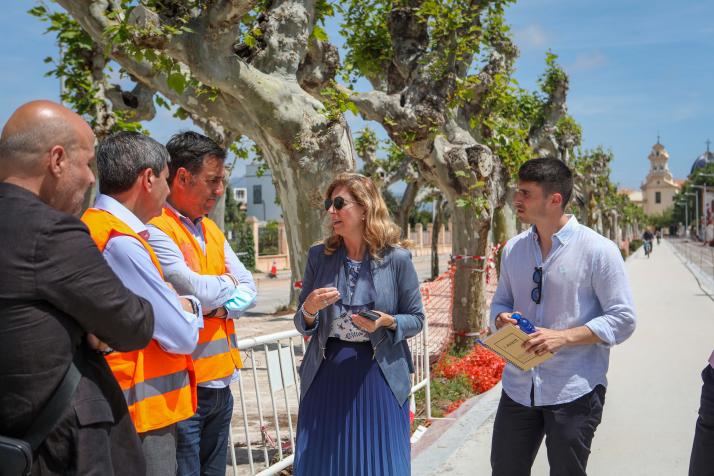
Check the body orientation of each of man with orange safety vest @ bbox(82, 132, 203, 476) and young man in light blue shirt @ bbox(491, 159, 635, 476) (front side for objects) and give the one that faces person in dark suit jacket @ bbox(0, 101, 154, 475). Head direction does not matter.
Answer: the young man in light blue shirt

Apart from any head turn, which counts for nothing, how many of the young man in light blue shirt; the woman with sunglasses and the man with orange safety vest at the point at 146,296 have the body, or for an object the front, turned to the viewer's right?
1

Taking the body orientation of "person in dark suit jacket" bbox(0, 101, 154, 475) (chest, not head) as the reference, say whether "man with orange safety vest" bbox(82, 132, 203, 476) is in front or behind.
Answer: in front

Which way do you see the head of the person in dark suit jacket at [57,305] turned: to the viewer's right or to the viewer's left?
to the viewer's right

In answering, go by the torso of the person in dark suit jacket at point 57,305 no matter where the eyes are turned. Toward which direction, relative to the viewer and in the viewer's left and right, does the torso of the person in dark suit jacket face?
facing away from the viewer and to the right of the viewer

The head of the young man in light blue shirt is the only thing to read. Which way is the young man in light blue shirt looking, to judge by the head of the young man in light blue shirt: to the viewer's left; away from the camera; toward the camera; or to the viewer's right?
to the viewer's left

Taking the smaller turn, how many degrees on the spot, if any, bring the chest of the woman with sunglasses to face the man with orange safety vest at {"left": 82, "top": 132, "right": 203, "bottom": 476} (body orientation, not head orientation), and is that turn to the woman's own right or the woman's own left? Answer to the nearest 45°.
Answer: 0° — they already face them

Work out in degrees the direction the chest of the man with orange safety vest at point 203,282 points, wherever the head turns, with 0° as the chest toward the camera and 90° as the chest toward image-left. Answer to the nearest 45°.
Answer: approximately 315°

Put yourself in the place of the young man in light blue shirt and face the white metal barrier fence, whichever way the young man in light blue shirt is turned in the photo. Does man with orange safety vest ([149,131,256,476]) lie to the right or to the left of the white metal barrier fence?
left

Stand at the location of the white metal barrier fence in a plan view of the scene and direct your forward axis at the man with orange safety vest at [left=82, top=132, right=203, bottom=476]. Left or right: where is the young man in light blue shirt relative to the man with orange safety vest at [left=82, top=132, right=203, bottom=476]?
left

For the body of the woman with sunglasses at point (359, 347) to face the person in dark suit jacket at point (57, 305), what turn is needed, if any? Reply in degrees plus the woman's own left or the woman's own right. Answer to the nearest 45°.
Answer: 0° — they already face them

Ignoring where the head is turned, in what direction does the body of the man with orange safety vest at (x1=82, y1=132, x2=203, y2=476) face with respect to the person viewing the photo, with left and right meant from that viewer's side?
facing to the right of the viewer

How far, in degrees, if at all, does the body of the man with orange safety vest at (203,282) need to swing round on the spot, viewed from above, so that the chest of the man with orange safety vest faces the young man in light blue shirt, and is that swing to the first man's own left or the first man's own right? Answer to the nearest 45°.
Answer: approximately 45° to the first man's own left

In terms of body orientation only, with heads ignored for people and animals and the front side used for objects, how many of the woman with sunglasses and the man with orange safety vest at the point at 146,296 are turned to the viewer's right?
1

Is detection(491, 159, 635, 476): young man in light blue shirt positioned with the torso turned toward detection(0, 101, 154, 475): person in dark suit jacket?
yes

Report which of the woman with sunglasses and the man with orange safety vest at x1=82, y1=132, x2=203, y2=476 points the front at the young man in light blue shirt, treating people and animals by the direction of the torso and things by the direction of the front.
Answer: the man with orange safety vest

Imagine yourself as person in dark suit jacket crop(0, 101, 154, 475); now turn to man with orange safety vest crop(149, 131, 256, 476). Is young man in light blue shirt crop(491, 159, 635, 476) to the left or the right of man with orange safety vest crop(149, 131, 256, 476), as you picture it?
right
